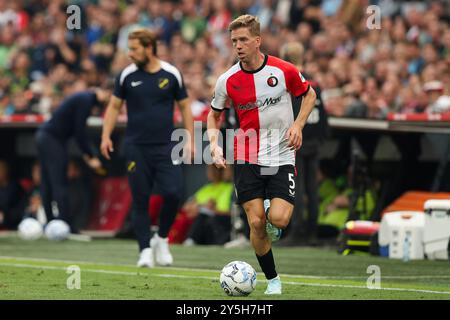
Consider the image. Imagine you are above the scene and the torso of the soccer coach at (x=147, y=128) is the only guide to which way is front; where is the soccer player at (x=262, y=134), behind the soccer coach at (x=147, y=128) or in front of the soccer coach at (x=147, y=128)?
in front

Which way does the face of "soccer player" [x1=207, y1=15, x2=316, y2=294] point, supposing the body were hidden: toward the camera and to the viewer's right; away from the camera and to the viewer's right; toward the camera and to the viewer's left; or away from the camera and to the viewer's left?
toward the camera and to the viewer's left

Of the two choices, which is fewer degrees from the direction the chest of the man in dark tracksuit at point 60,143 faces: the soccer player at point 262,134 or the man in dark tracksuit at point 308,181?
the man in dark tracksuit

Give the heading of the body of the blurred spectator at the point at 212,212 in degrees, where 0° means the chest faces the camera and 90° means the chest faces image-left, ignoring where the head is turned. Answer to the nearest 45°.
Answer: approximately 45°

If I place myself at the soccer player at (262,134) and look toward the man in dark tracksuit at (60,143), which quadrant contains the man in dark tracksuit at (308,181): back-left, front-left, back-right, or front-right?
front-right

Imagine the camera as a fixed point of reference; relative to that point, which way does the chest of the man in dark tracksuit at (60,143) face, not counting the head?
to the viewer's right
